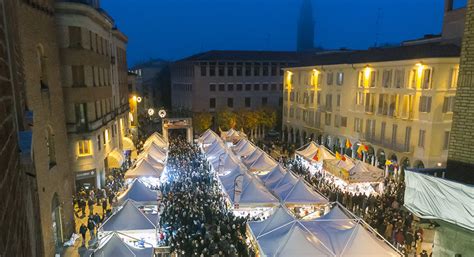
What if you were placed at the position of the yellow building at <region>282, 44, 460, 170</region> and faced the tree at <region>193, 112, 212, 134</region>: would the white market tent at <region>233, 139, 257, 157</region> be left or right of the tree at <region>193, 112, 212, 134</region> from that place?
left

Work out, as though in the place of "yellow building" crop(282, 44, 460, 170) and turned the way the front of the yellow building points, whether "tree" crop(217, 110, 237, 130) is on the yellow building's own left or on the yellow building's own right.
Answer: on the yellow building's own right

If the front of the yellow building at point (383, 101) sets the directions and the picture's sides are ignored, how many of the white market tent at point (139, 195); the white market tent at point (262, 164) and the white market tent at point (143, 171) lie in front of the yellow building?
3

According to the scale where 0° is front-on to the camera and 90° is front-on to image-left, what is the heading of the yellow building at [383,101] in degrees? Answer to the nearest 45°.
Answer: approximately 45°

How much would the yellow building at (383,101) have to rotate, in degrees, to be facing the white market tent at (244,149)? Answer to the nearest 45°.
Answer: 0° — it already faces it

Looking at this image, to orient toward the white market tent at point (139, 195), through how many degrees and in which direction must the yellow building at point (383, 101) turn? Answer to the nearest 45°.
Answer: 0° — it already faces it

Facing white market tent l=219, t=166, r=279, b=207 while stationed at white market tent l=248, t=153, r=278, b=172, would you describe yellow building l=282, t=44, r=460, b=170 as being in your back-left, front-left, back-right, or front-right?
back-left

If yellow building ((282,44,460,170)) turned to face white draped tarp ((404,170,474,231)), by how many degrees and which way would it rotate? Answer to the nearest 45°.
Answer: approximately 45° to its left

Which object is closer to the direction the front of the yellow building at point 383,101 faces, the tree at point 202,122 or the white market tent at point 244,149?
the white market tent
